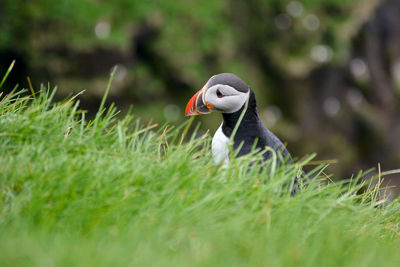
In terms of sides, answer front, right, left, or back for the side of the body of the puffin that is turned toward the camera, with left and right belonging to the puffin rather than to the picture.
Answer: left
